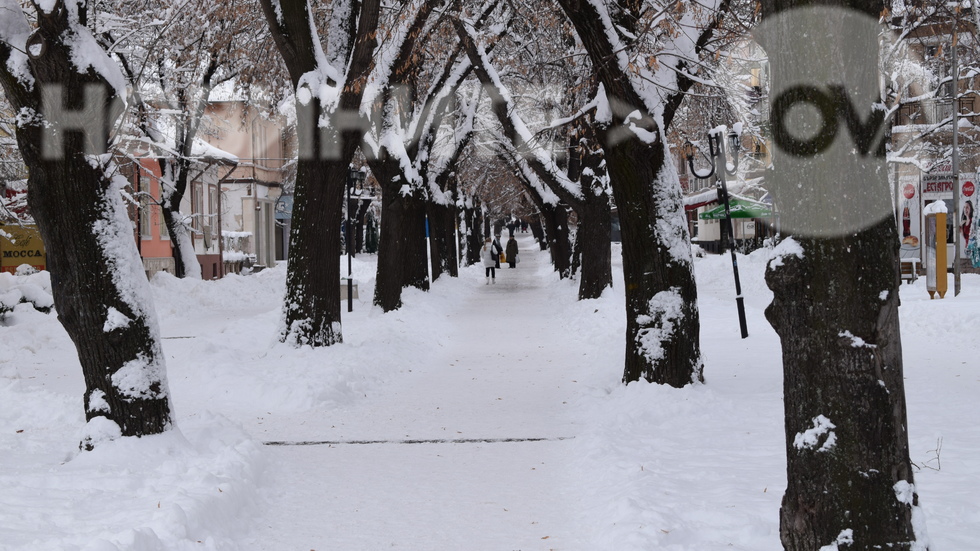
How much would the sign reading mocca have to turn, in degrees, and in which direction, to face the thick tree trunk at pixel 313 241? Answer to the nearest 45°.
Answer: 0° — it already faces it

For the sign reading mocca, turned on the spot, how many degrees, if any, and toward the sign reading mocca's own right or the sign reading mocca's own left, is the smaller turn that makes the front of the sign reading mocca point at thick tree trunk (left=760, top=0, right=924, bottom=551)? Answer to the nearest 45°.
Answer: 0° — it already faces it

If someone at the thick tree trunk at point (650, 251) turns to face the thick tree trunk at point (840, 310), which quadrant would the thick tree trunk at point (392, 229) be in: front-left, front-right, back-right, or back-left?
back-right

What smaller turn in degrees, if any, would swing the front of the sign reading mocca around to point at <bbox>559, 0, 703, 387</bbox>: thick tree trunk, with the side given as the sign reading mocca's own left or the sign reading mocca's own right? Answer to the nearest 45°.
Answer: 0° — it already faces it

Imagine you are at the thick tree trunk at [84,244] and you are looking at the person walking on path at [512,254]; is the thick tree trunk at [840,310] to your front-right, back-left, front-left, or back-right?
back-right

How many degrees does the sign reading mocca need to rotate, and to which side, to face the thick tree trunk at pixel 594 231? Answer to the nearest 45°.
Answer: approximately 45° to its left
